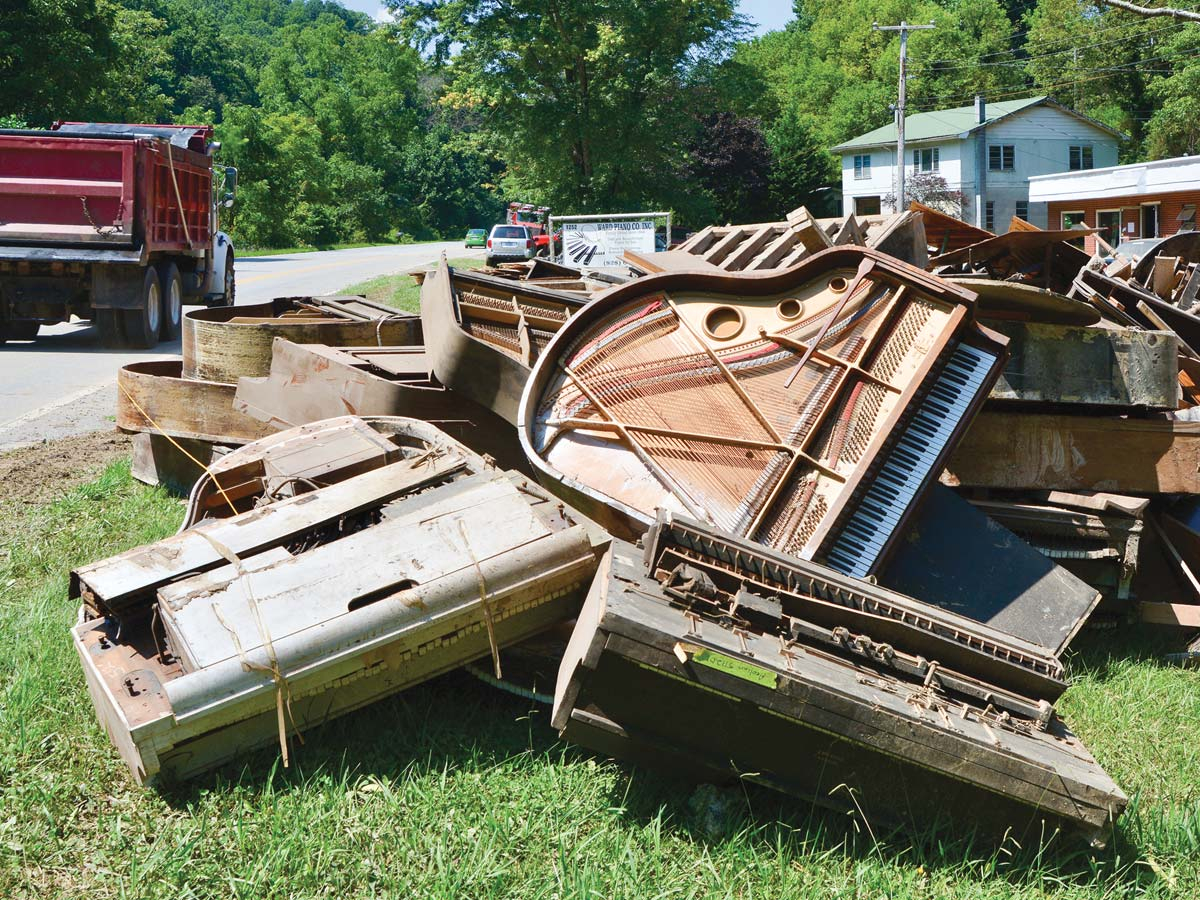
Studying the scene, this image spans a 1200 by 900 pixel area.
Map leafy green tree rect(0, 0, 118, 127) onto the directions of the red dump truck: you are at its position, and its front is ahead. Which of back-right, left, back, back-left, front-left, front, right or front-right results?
front-left

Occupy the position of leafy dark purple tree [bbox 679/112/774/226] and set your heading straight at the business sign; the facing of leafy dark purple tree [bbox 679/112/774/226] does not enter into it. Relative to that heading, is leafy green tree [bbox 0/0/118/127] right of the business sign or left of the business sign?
right

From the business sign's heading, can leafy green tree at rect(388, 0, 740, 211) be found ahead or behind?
behind

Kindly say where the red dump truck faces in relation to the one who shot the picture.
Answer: facing away from the viewer and to the right of the viewer

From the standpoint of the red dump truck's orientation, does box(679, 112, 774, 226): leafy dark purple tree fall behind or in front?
in front

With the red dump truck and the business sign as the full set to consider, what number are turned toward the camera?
1

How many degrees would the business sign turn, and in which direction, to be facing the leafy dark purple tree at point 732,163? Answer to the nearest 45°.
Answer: approximately 180°

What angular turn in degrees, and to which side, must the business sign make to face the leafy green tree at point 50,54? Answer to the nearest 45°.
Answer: approximately 135° to its right

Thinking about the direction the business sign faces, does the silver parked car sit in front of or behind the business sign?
behind

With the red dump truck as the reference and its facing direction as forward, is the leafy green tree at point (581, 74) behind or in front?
in front
